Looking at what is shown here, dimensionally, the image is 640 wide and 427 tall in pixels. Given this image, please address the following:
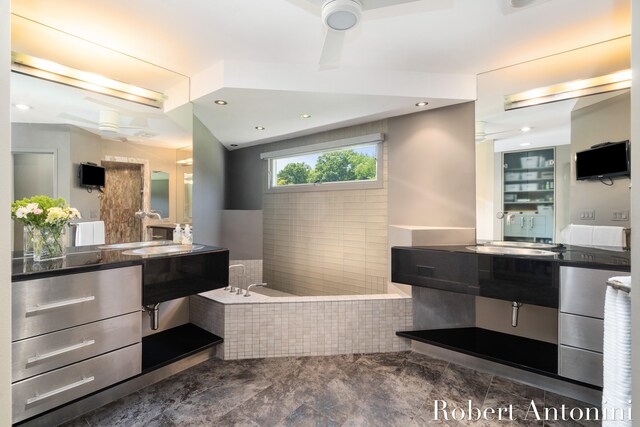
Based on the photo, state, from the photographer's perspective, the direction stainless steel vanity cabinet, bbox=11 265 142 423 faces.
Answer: facing the viewer and to the right of the viewer

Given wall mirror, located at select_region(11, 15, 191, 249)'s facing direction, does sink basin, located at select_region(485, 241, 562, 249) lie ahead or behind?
ahead

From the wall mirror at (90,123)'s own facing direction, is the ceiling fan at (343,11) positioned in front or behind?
in front

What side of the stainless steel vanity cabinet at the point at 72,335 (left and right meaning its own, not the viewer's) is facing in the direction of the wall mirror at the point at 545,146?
front

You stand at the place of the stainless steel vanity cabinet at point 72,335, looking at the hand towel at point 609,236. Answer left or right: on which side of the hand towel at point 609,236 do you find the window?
left

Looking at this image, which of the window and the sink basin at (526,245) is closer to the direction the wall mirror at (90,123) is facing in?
the sink basin

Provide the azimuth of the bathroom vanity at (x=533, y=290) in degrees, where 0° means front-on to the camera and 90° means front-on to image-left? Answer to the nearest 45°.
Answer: approximately 45°
